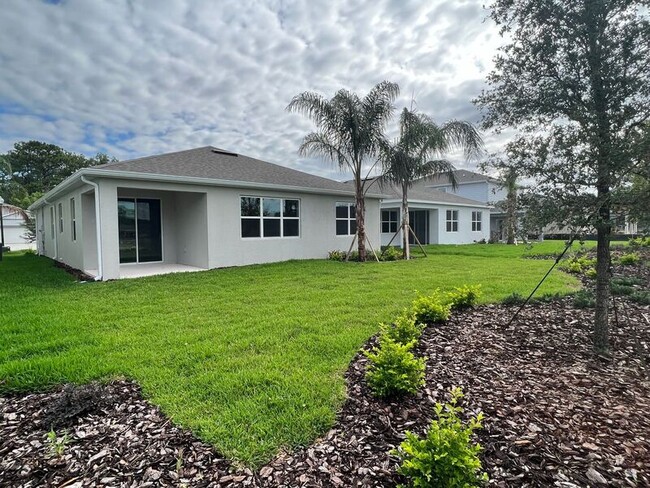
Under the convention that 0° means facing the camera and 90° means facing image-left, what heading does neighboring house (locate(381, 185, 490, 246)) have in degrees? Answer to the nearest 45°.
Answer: approximately 135°

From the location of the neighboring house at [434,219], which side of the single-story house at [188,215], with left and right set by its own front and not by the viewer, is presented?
right

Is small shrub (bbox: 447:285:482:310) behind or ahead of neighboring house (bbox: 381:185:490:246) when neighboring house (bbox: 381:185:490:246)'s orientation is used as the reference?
behind

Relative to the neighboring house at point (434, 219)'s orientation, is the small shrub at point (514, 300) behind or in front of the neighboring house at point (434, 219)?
behind

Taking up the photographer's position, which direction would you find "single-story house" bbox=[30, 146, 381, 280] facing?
facing away from the viewer and to the left of the viewer

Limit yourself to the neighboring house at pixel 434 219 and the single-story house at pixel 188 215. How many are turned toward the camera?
0
